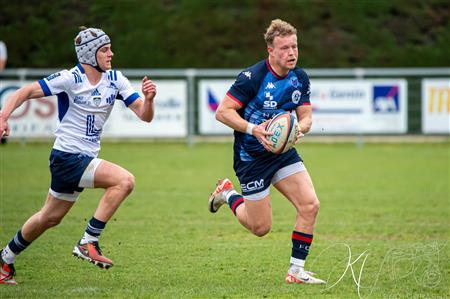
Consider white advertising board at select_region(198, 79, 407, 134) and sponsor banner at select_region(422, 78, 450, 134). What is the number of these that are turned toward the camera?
2

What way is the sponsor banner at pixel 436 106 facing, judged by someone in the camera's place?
facing the viewer

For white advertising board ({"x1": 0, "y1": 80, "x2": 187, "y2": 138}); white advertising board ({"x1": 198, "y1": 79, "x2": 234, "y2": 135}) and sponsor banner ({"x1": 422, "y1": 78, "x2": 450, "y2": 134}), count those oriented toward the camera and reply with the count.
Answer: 3

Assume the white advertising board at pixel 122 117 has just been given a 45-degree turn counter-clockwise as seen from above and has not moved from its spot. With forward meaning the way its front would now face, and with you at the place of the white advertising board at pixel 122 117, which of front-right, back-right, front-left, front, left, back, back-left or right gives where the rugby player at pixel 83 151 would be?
front-right

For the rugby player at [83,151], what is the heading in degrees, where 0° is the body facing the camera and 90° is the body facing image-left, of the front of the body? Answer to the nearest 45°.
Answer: approximately 315°

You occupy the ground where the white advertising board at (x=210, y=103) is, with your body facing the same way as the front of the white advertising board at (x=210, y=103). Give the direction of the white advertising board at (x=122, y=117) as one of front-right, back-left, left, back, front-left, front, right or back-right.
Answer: right

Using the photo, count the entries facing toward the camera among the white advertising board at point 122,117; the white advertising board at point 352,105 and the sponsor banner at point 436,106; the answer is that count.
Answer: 3

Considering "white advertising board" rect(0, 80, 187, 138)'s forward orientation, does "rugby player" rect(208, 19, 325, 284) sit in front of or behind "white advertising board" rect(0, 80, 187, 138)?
in front

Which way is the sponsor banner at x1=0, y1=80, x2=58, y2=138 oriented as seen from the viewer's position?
toward the camera

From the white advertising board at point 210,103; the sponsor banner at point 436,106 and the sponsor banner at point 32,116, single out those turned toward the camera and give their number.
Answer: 3

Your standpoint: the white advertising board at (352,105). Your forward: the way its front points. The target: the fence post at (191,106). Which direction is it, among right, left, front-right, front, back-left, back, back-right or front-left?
right

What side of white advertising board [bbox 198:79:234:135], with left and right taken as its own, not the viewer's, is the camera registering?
front
